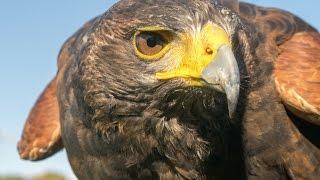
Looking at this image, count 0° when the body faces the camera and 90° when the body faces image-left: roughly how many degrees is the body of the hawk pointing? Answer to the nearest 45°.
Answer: approximately 315°
